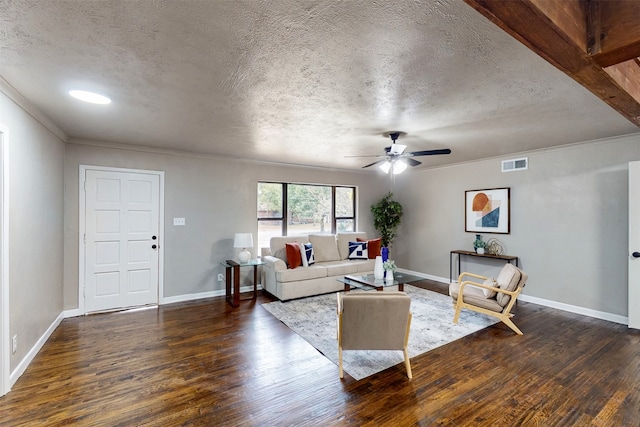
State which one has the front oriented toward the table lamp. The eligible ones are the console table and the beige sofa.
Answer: the console table

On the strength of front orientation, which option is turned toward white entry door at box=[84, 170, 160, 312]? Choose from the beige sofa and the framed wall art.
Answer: the framed wall art

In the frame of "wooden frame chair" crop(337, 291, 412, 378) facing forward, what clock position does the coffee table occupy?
The coffee table is roughly at 12 o'clock from the wooden frame chair.

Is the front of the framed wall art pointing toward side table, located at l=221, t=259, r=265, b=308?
yes

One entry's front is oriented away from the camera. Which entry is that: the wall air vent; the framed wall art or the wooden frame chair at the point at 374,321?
the wooden frame chair

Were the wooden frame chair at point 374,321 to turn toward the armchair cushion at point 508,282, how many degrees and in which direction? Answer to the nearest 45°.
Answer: approximately 45° to its right

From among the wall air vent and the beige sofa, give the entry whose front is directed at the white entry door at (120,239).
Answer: the wall air vent

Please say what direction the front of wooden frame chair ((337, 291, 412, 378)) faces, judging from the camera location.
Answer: facing away from the viewer

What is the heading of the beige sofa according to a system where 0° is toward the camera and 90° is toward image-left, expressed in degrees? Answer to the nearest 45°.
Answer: approximately 315°
